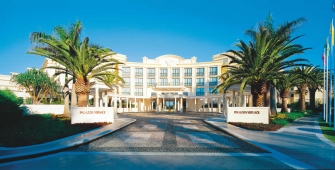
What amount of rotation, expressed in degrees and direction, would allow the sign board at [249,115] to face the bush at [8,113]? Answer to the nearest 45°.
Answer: approximately 45° to its right

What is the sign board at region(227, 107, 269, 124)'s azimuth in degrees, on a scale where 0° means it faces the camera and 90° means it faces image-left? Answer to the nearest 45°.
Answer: approximately 0°

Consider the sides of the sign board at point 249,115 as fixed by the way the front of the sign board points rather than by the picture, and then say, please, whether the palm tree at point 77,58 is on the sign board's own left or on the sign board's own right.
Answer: on the sign board's own right

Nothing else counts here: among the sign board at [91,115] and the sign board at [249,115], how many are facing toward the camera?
2

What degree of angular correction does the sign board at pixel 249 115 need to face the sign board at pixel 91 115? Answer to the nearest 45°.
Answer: approximately 90° to its right
